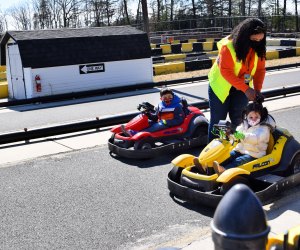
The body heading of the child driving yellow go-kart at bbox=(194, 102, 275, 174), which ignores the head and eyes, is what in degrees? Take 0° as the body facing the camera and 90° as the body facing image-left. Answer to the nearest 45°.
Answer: approximately 45°

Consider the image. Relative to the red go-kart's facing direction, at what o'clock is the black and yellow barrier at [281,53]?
The black and yellow barrier is roughly at 5 o'clock from the red go-kart.

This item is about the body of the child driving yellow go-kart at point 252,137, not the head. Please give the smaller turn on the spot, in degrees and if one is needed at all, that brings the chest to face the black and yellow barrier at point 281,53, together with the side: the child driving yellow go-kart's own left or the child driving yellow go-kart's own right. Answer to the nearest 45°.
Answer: approximately 135° to the child driving yellow go-kart's own right

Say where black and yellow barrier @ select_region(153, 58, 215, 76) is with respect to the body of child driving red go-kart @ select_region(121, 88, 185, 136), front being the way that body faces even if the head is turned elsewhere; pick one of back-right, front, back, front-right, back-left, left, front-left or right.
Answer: back-right

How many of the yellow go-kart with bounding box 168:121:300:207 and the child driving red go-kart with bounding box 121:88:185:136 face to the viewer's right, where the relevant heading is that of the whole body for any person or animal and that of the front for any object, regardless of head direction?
0

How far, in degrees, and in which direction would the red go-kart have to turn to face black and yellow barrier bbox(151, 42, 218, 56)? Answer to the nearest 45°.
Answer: approximately 135° to its right

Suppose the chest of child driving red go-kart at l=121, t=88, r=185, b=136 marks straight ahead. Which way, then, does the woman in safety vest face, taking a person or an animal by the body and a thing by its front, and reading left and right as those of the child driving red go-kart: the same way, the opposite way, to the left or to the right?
to the left

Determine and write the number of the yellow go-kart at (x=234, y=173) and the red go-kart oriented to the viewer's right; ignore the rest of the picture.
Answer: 0
